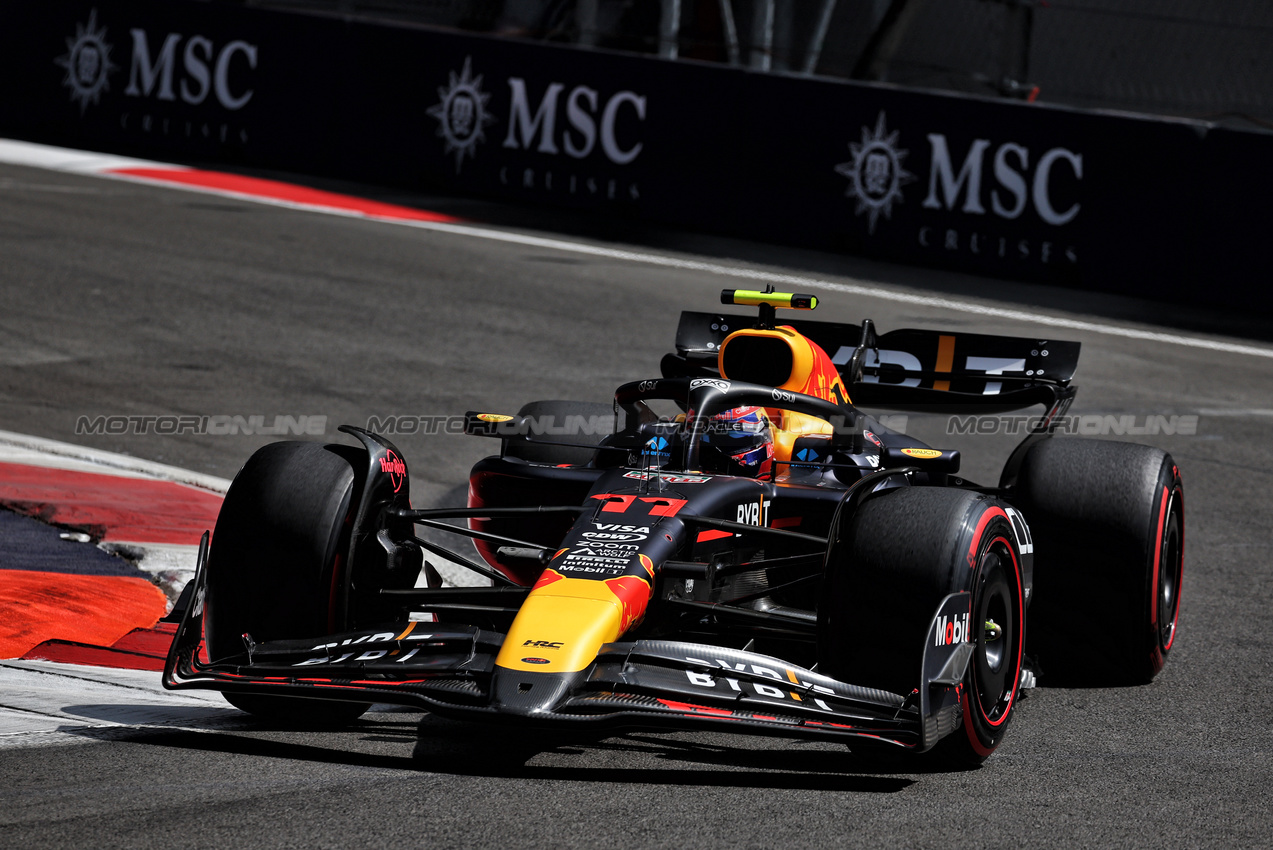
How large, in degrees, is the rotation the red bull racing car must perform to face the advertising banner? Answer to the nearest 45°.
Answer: approximately 135° to its right

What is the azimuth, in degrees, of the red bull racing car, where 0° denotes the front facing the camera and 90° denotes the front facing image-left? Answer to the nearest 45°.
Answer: approximately 45°
